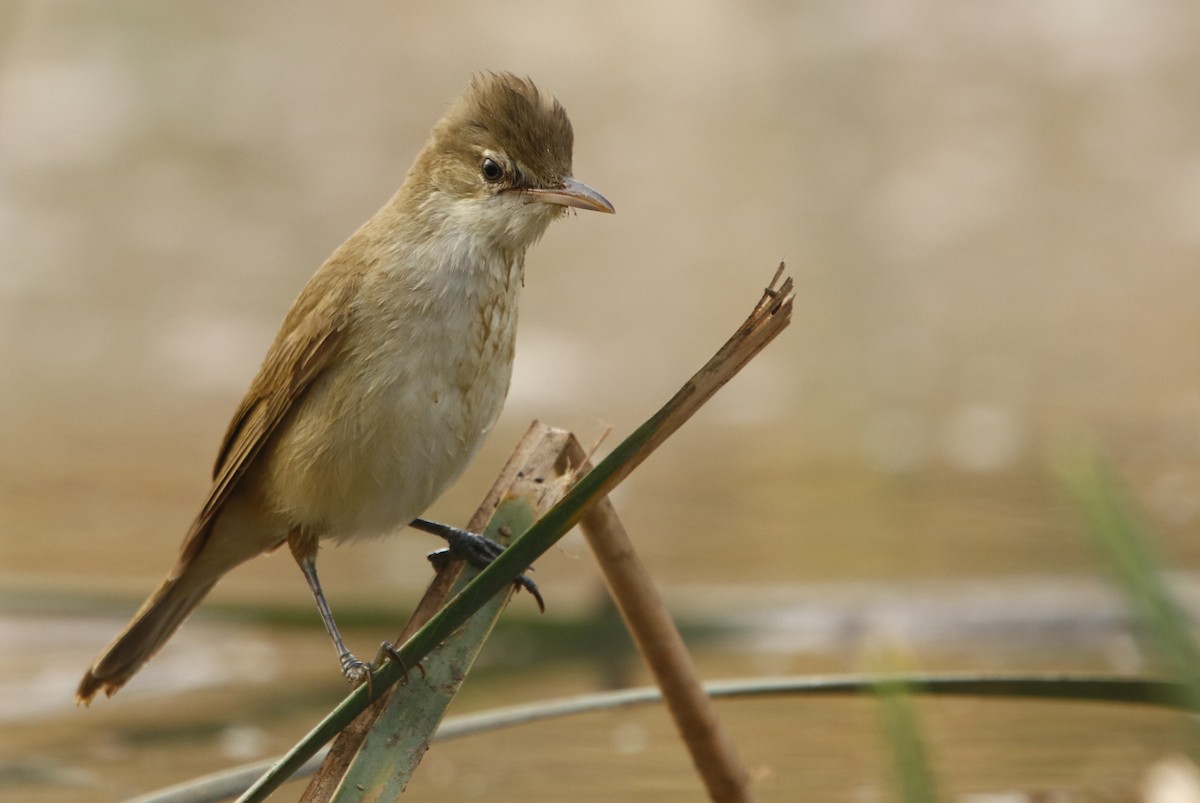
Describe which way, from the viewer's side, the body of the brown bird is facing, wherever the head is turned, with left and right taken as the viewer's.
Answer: facing the viewer and to the right of the viewer

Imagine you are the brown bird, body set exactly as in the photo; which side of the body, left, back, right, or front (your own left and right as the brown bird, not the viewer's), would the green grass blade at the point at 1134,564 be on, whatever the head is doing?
front
